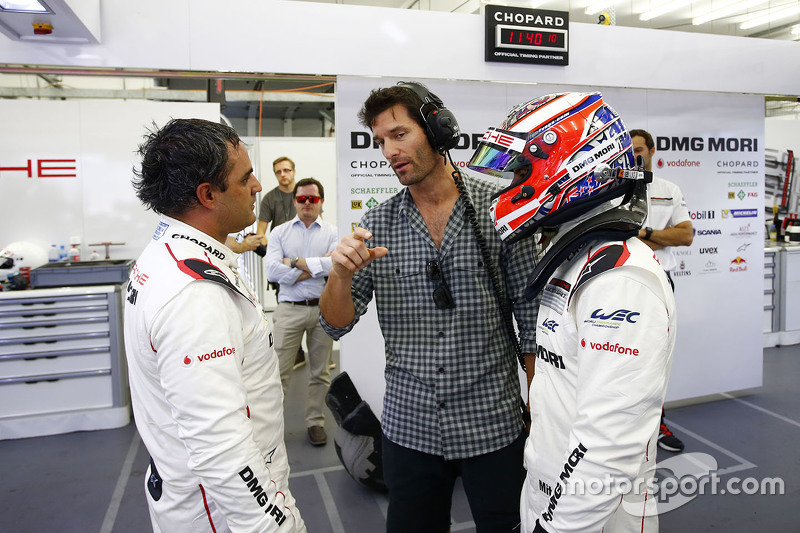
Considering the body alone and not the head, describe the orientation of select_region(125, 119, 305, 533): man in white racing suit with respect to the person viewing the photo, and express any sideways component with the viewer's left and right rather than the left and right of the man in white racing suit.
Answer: facing to the right of the viewer

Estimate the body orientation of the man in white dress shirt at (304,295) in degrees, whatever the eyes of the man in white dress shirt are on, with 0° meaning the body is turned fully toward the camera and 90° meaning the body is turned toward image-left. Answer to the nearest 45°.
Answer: approximately 0°

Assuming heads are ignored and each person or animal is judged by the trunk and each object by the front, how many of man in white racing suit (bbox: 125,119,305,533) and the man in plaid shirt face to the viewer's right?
1

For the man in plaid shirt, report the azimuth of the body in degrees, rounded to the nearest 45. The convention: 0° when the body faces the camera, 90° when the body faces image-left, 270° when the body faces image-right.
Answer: approximately 0°

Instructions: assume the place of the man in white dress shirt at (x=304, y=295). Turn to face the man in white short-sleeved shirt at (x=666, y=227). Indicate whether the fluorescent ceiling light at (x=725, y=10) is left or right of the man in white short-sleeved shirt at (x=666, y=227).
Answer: left

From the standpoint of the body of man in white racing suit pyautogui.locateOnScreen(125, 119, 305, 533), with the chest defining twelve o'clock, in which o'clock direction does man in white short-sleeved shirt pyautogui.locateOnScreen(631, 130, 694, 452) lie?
The man in white short-sleeved shirt is roughly at 11 o'clock from the man in white racing suit.

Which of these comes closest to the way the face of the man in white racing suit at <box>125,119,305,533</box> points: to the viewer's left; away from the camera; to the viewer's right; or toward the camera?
to the viewer's right

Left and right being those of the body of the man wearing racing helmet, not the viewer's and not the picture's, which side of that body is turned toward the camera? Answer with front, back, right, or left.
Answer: left

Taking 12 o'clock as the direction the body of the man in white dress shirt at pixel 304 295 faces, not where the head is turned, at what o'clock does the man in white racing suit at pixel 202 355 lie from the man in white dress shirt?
The man in white racing suit is roughly at 12 o'clock from the man in white dress shirt.
